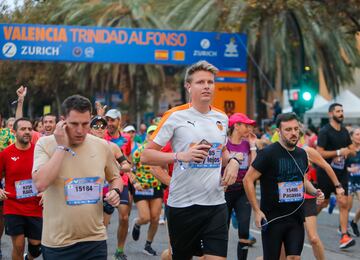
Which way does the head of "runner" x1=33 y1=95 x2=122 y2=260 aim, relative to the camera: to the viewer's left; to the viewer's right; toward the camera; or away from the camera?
toward the camera

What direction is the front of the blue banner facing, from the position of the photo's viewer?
facing the viewer

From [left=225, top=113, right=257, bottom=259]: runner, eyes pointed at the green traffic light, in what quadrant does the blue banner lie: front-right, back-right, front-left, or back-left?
front-left

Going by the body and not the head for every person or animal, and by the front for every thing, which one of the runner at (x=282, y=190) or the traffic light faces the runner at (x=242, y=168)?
the traffic light

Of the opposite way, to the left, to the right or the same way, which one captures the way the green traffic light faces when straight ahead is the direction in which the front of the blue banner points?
the same way

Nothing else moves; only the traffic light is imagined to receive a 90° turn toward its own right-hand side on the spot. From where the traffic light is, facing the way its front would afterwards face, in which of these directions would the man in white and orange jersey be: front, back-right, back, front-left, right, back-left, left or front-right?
left

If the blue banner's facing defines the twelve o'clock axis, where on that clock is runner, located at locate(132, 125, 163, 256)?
The runner is roughly at 12 o'clock from the blue banner.

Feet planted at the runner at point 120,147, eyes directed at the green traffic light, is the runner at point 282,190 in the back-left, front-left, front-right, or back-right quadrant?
back-right

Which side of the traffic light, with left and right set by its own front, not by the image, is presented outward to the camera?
front

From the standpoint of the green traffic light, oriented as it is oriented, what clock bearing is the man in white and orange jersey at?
The man in white and orange jersey is roughly at 12 o'clock from the green traffic light.

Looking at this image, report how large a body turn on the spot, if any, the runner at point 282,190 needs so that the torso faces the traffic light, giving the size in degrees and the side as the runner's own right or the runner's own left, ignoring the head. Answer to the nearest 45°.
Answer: approximately 135° to the runner's own left

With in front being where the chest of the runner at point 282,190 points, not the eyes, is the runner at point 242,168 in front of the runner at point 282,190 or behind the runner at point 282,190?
behind

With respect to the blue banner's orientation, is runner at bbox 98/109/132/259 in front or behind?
in front

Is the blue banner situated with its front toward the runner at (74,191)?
yes

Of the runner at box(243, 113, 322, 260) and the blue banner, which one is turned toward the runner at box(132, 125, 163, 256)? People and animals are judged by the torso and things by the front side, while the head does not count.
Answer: the blue banner

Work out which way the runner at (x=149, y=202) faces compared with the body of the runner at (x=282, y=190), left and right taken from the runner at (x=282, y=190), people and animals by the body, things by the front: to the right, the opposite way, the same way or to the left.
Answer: the same way

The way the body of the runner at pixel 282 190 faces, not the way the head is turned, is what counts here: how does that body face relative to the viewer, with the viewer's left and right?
facing the viewer and to the right of the viewer
